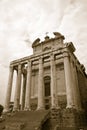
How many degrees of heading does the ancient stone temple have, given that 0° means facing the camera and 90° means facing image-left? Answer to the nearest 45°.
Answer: approximately 45°
